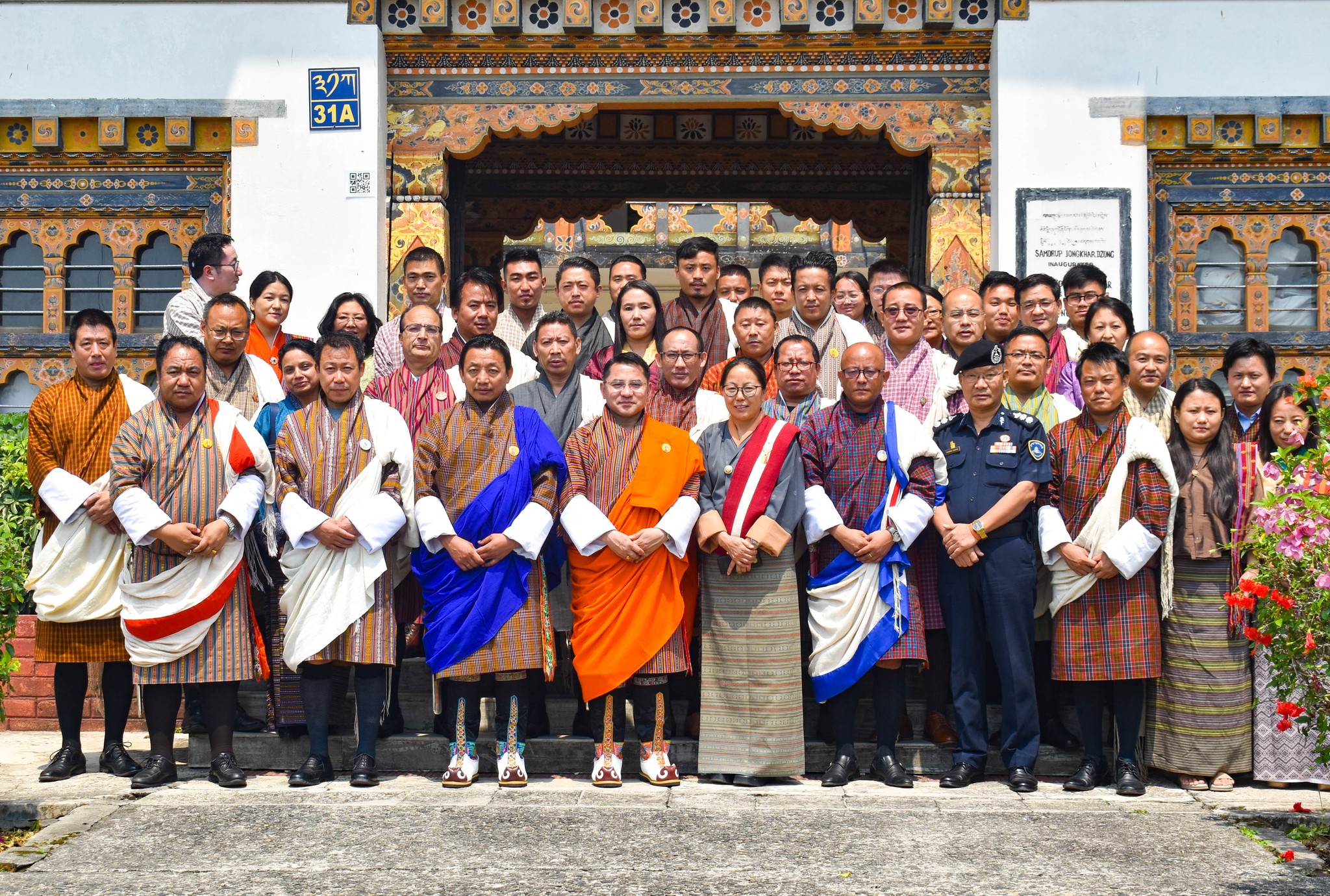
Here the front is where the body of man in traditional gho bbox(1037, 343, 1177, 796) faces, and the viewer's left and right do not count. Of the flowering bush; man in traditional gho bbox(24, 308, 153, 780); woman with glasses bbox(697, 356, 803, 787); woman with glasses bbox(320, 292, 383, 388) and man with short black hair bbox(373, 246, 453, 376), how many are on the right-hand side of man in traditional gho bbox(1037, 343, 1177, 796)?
4

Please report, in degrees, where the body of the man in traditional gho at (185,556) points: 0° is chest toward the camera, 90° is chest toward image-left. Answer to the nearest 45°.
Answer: approximately 0°

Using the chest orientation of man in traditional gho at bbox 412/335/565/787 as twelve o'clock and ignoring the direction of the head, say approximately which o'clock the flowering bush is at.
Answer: The flowering bush is roughly at 10 o'clock from the man in traditional gho.

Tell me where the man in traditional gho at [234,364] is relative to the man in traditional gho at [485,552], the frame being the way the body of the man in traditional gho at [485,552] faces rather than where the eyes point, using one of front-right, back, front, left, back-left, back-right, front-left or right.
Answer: back-right

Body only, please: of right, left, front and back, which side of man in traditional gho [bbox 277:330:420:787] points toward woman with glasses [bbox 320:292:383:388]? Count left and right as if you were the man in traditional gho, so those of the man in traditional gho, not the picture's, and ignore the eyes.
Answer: back

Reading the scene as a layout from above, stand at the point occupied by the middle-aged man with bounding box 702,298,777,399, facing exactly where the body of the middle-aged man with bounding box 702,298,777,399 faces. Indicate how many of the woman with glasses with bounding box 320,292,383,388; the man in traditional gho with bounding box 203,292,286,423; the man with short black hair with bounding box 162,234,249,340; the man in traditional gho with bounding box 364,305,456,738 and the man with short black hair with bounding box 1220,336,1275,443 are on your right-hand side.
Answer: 4

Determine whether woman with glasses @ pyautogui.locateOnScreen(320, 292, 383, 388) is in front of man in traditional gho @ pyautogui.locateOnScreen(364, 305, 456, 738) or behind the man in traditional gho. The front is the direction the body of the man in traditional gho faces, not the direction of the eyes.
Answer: behind
